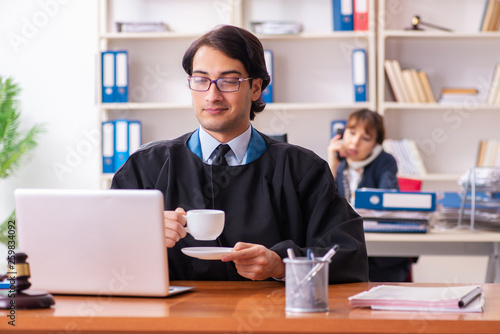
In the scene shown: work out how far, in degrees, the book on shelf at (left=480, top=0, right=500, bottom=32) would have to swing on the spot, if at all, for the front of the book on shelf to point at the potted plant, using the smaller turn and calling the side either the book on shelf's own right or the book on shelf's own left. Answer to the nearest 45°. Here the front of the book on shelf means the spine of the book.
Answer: approximately 90° to the book on shelf's own right

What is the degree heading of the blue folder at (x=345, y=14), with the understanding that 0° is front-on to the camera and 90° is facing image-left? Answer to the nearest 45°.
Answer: approximately 0°

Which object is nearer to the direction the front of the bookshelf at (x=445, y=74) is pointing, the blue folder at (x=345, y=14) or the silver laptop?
the silver laptop

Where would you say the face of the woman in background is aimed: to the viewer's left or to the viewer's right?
to the viewer's left

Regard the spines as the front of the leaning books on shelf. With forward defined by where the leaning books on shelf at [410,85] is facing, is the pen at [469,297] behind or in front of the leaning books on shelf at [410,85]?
in front

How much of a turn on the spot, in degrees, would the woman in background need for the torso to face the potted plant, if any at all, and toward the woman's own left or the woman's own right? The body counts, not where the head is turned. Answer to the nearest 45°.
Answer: approximately 45° to the woman's own right

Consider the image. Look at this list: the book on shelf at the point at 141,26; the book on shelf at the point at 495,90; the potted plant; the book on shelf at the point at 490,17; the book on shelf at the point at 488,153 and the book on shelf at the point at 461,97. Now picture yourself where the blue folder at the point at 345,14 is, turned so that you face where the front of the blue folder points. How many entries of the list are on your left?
4

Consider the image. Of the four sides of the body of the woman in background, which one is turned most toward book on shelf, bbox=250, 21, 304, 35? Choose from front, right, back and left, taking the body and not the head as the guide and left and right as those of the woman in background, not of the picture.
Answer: right

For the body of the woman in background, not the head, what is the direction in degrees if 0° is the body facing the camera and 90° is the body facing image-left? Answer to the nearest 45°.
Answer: approximately 45°
